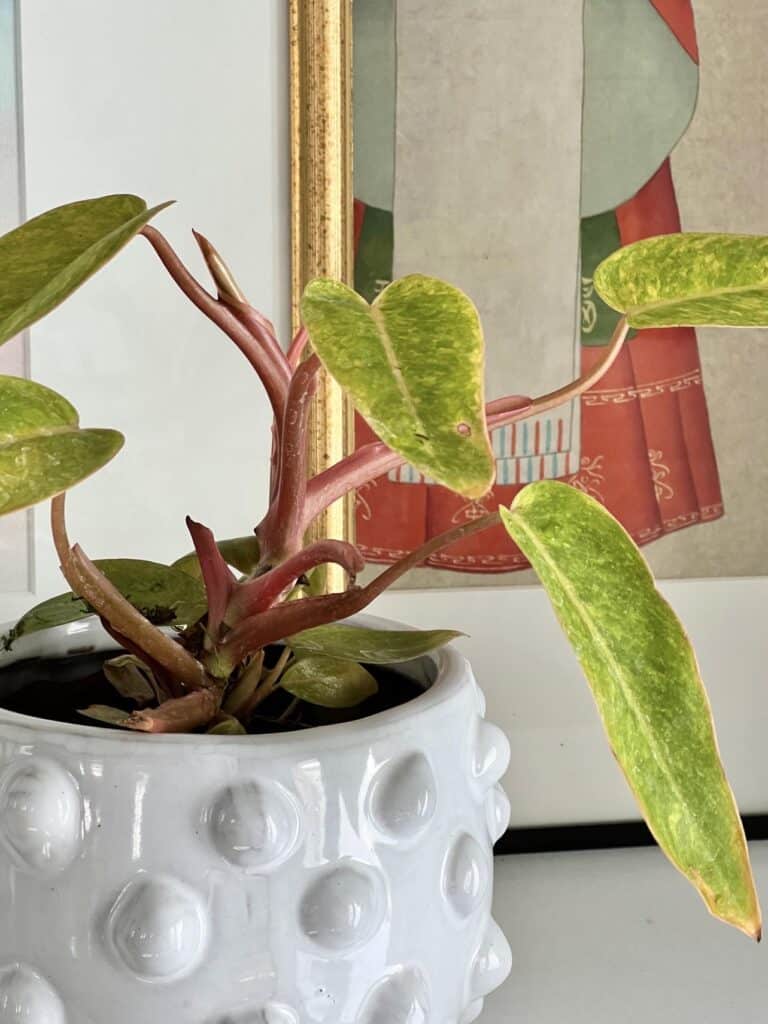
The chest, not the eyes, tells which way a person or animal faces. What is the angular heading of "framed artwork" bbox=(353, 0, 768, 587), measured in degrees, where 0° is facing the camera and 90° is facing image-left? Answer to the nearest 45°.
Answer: approximately 0°
